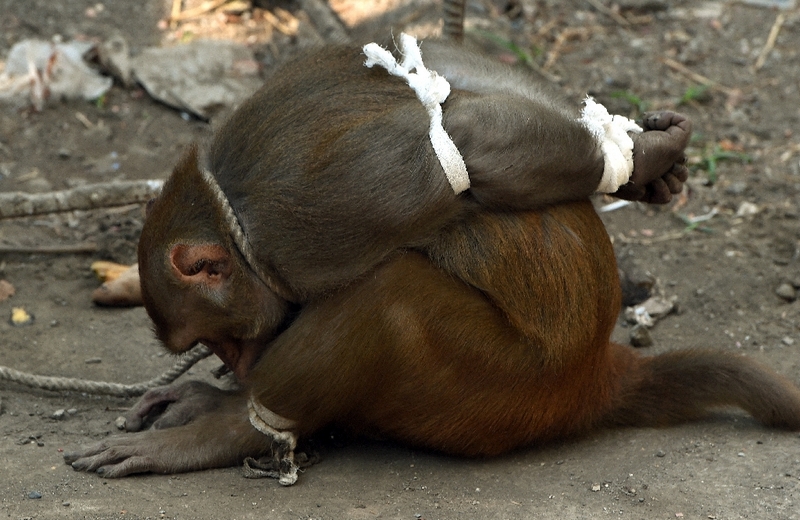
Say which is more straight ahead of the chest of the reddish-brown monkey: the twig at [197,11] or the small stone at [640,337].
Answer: the twig

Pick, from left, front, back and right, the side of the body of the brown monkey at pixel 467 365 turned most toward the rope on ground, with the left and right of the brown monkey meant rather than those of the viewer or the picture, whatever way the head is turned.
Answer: front

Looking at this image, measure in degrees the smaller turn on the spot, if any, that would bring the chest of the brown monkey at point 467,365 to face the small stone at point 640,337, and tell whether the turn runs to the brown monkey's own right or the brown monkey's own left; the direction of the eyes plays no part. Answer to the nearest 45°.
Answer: approximately 135° to the brown monkey's own right

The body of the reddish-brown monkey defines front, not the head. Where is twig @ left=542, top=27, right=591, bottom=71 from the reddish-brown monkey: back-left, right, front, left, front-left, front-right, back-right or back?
right

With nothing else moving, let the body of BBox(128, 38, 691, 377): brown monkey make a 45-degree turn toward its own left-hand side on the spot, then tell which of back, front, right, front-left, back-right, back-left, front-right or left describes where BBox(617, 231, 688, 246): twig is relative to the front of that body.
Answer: back

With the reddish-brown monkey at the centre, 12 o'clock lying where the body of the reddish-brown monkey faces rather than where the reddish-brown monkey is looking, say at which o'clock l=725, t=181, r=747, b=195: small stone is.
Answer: The small stone is roughly at 4 o'clock from the reddish-brown monkey.

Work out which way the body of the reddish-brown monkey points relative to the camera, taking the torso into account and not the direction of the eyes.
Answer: to the viewer's left

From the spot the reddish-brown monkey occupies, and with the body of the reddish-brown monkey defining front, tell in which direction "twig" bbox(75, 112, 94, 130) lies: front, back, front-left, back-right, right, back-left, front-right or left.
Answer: front-right

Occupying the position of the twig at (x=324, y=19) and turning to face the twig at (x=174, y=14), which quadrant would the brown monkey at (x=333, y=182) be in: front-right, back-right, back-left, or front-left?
back-left

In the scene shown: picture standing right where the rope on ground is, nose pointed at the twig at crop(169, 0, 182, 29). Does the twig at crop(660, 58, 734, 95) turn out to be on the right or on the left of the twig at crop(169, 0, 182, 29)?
right
